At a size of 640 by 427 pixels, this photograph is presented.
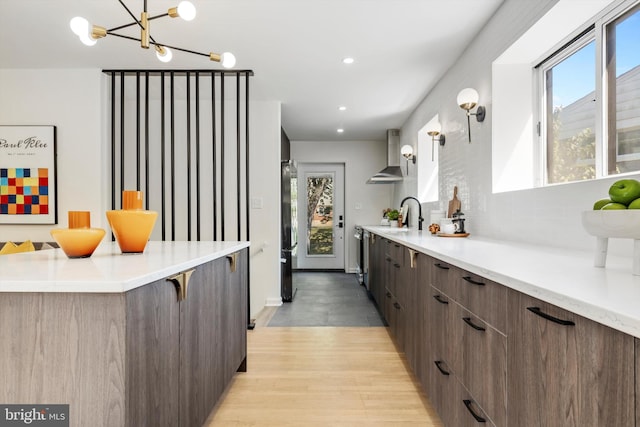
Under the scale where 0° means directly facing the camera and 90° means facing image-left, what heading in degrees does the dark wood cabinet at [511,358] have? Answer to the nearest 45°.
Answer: approximately 45°

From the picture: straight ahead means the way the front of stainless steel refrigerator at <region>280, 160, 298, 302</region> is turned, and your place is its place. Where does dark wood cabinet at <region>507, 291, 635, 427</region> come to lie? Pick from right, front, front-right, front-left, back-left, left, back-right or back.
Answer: right

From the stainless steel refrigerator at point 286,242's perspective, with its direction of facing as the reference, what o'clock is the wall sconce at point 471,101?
The wall sconce is roughly at 2 o'clock from the stainless steel refrigerator.

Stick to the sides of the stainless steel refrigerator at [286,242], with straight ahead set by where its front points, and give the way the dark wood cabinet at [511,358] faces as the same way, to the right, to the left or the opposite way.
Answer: the opposite way

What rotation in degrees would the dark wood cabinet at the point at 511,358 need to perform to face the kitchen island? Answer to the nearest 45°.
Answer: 0° — it already faces it

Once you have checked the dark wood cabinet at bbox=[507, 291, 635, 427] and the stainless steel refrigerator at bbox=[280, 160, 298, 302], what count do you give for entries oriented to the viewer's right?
1

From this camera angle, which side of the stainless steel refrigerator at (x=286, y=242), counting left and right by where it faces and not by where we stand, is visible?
right

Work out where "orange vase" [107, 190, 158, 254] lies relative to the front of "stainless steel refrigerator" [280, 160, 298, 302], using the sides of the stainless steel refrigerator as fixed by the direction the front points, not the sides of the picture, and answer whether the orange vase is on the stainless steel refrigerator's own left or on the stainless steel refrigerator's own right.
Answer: on the stainless steel refrigerator's own right

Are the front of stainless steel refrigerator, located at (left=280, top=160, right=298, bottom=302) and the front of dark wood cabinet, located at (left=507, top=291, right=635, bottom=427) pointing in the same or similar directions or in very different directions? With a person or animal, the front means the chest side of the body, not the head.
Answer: very different directions

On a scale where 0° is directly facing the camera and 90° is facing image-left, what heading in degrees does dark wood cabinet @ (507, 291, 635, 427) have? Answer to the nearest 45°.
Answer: approximately 45°
